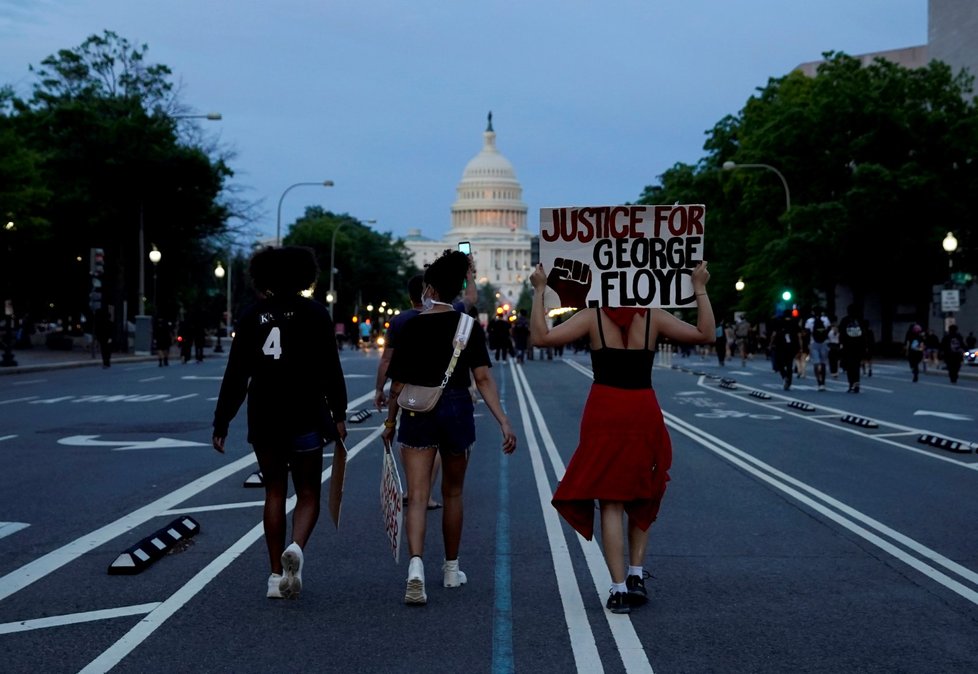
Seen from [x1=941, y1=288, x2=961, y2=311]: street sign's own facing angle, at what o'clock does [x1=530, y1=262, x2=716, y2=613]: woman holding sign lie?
The woman holding sign is roughly at 12 o'clock from the street sign.

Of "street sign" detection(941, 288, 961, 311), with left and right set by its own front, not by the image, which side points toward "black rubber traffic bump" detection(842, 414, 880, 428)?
front

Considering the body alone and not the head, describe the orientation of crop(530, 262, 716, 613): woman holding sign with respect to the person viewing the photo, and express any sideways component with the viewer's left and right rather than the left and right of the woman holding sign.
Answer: facing away from the viewer

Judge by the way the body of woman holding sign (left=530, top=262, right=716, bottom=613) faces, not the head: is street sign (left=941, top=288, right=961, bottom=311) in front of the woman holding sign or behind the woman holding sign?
in front

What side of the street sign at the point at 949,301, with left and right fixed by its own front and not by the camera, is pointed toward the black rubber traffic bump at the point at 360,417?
front
